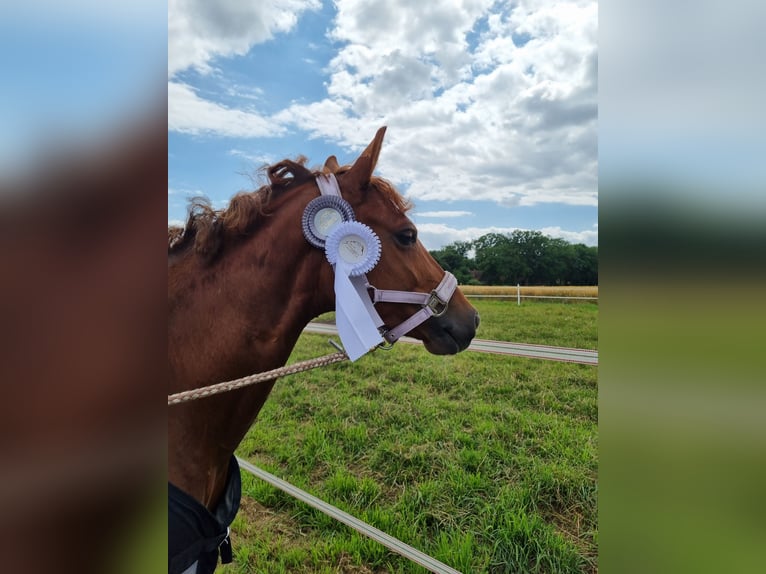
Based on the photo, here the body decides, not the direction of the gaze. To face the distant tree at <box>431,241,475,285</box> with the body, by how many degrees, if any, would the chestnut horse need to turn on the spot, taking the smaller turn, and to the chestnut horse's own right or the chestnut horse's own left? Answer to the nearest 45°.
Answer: approximately 45° to the chestnut horse's own left

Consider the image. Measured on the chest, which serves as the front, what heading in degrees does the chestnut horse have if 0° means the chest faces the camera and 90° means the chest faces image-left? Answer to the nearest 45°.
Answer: approximately 270°

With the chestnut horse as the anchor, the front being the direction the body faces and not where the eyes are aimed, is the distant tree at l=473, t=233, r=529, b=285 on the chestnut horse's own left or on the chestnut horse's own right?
on the chestnut horse's own left
